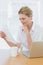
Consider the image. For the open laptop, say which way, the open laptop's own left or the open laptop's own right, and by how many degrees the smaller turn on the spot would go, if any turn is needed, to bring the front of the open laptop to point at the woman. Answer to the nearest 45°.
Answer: approximately 45° to the open laptop's own right

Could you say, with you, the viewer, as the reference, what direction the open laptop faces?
facing away from the viewer and to the left of the viewer

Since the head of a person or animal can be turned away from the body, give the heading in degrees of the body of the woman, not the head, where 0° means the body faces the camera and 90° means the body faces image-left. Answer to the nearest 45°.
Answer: approximately 45°

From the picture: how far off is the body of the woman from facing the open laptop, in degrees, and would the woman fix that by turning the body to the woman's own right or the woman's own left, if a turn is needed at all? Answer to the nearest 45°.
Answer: approximately 45° to the woman's own left
